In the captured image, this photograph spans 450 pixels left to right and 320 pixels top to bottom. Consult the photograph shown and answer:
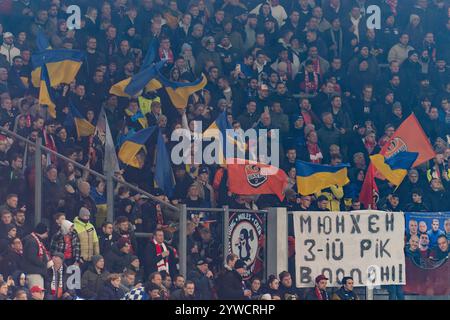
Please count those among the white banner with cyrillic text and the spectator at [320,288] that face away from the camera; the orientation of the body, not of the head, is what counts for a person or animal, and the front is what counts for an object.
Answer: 0

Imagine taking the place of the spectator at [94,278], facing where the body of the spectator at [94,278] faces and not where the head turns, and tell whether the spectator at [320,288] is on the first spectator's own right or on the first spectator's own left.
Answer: on the first spectator's own left

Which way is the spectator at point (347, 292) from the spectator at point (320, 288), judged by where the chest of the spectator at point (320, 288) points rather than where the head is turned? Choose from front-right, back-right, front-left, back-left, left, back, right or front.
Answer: front-left

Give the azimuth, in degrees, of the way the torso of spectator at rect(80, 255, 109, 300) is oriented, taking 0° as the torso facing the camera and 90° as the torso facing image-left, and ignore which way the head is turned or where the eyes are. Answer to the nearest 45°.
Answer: approximately 315°

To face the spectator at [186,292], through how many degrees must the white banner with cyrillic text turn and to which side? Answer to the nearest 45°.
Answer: approximately 45° to its right

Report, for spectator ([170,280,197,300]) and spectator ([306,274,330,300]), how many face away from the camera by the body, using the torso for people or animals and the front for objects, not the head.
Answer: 0

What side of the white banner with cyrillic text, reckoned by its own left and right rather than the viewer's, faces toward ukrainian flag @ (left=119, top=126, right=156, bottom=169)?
right

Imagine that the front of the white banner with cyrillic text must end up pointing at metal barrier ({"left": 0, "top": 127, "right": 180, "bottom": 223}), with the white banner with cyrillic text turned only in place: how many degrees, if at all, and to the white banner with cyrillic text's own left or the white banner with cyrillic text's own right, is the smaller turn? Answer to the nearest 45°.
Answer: approximately 90° to the white banner with cyrillic text's own right

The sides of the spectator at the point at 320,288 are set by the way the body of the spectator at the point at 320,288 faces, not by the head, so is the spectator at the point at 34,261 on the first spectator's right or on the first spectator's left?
on the first spectator's right
